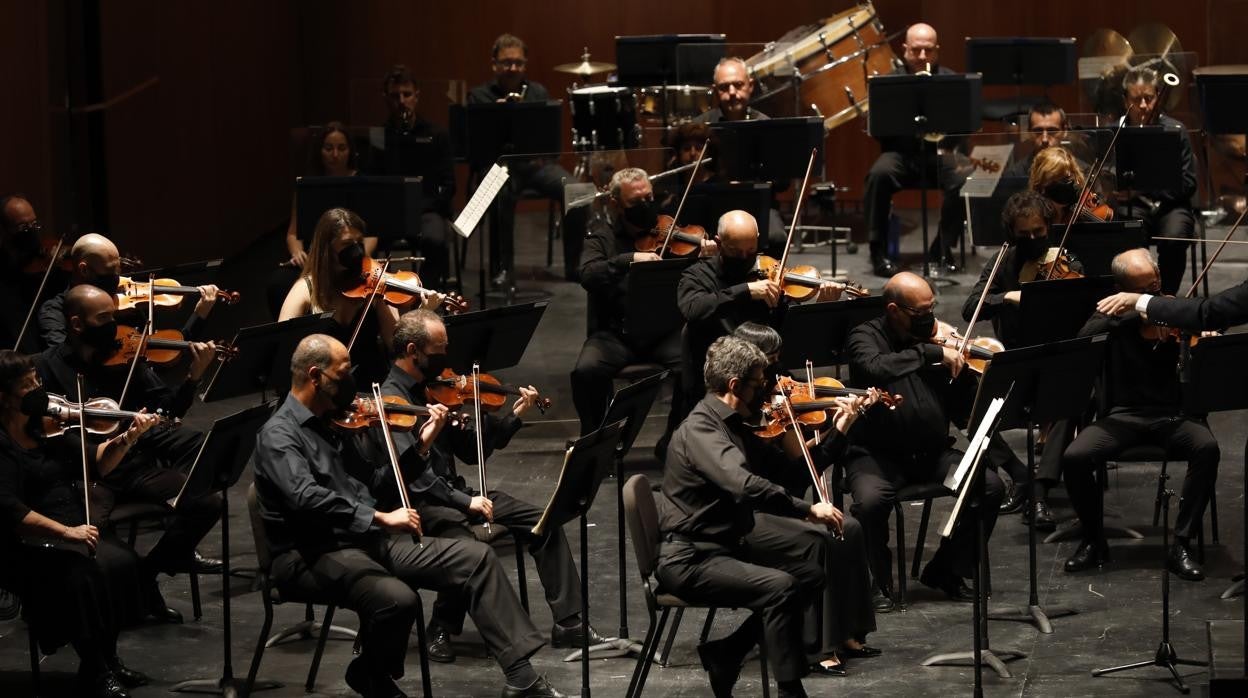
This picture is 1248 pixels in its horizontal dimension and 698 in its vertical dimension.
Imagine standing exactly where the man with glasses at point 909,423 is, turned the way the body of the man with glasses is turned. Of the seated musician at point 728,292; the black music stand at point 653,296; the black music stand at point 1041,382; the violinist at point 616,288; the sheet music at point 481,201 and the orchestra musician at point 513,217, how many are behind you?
5

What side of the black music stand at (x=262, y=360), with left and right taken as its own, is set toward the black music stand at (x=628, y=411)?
back

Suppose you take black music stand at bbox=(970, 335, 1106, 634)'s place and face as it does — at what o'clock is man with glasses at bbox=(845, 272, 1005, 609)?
The man with glasses is roughly at 12 o'clock from the black music stand.

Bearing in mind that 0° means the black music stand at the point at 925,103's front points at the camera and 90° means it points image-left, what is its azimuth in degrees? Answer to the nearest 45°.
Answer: approximately 180°

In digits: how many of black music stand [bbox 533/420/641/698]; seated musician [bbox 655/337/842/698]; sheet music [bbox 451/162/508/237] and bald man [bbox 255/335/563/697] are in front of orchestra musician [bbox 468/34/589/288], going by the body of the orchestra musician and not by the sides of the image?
4

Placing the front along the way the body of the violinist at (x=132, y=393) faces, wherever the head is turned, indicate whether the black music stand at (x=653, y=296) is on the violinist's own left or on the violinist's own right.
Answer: on the violinist's own left

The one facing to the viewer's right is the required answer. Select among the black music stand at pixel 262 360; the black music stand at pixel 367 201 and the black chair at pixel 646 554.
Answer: the black chair

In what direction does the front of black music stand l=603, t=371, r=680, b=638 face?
to the viewer's left

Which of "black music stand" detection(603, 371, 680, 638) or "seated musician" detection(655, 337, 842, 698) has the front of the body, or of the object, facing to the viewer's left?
the black music stand

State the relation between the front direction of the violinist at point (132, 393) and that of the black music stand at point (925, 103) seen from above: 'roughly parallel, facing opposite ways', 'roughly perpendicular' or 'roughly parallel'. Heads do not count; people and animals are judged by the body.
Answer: roughly perpendicular

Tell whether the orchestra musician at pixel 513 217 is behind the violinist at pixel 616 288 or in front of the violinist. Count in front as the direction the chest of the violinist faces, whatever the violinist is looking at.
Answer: behind

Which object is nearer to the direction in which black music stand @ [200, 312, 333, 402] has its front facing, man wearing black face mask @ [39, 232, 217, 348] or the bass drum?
the man wearing black face mask

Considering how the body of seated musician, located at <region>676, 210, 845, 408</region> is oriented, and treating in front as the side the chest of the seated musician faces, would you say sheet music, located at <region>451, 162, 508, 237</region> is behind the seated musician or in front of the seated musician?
behind

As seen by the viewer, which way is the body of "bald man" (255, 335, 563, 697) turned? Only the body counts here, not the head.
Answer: to the viewer's right
